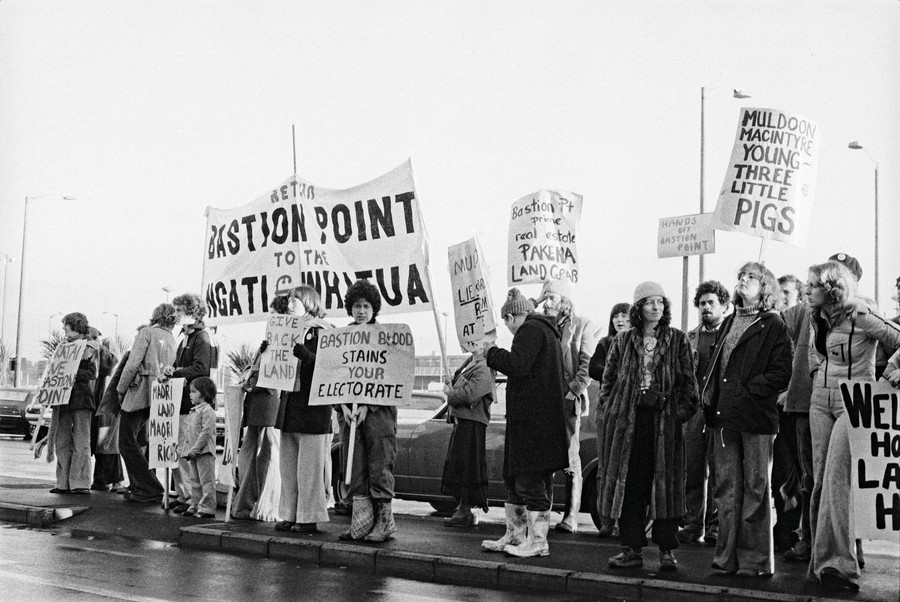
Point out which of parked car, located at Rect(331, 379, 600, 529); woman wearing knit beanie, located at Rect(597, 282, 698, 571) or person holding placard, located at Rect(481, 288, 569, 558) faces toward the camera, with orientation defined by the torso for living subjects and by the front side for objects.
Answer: the woman wearing knit beanie

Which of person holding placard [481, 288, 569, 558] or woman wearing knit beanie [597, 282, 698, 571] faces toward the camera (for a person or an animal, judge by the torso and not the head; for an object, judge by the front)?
the woman wearing knit beanie

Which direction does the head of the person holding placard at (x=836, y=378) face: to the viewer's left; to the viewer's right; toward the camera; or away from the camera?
to the viewer's left

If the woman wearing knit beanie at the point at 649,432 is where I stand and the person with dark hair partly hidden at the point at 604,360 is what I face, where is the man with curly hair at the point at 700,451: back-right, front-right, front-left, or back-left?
front-right

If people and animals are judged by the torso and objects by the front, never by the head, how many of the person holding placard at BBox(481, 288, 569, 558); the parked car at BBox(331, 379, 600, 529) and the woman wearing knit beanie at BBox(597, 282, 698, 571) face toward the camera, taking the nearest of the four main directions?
1

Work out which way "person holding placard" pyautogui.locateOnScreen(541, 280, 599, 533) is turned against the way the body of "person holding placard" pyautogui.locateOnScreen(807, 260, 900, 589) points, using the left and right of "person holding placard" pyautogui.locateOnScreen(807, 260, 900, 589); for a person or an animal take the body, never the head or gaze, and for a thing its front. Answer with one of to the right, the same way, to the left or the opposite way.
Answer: the same way

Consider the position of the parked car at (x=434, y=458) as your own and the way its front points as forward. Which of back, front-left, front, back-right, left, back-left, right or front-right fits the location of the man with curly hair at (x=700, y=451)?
back-left

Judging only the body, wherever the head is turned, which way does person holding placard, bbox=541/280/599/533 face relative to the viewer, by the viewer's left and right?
facing the viewer and to the left of the viewer

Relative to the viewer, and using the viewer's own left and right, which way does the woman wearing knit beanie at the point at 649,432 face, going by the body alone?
facing the viewer

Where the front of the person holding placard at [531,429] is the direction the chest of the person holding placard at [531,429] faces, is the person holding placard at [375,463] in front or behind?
in front

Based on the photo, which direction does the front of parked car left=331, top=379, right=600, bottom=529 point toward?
to the viewer's left

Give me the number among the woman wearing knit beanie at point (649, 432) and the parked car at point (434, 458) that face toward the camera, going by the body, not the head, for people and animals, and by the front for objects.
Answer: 1

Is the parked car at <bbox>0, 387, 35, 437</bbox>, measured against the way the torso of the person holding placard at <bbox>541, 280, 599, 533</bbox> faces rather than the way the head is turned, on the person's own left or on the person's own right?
on the person's own right

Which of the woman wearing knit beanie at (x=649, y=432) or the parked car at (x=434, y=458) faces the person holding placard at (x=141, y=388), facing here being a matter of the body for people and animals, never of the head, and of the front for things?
the parked car

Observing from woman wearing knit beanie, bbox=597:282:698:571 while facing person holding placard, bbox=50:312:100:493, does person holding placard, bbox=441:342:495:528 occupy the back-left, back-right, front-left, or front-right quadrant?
front-right
